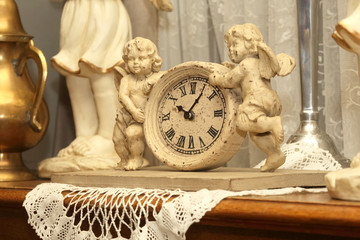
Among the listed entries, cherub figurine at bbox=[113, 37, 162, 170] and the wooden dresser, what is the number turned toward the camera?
2

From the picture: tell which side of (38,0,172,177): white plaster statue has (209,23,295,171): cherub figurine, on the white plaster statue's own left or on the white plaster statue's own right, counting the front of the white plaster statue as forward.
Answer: on the white plaster statue's own left

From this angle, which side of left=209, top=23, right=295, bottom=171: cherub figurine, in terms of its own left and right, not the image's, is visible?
left

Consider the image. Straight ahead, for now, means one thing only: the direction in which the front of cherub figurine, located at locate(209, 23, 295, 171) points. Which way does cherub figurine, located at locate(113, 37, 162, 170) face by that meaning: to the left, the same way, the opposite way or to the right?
to the left

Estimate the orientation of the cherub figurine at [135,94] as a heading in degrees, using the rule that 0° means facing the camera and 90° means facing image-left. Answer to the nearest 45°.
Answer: approximately 0°

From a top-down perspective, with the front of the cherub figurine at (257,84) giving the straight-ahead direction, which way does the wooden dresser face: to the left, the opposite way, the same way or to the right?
to the left

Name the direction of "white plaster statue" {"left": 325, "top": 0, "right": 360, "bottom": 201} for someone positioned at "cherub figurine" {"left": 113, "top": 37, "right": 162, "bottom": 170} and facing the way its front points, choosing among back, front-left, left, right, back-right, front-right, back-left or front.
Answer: front-left

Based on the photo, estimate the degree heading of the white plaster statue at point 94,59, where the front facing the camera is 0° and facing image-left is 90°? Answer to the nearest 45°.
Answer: approximately 45°
